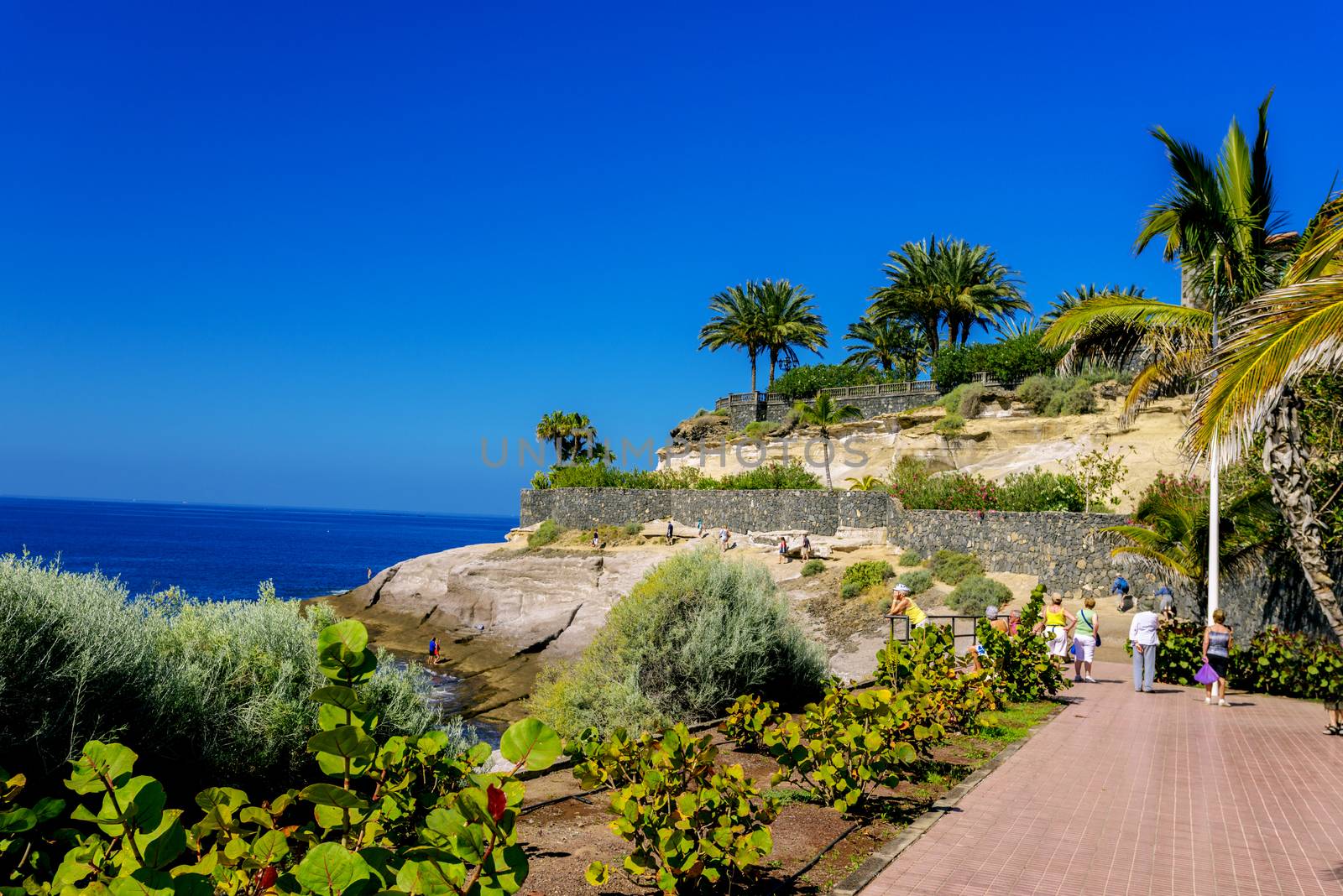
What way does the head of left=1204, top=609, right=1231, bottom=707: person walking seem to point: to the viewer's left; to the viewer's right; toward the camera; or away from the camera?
away from the camera

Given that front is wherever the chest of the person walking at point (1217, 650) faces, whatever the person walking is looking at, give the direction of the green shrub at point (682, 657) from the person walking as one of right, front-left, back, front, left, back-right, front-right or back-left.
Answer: back-left

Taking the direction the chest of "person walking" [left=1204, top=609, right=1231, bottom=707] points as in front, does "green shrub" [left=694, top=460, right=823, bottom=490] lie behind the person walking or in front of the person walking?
in front

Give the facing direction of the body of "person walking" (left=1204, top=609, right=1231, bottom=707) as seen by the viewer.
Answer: away from the camera

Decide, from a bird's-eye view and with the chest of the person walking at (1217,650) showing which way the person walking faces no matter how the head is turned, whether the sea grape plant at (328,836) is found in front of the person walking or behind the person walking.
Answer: behind

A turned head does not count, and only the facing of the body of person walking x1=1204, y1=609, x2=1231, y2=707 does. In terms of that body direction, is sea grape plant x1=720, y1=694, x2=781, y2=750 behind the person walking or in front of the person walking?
behind

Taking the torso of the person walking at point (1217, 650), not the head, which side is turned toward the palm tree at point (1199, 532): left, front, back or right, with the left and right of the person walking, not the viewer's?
front

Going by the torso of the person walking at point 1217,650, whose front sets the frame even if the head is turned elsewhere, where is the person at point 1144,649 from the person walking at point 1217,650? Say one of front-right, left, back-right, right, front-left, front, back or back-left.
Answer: front-left

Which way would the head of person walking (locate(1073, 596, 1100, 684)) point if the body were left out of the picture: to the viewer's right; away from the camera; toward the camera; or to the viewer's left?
away from the camera

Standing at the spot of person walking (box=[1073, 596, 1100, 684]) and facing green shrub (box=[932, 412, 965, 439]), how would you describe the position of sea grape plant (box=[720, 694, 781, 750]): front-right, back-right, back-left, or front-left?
back-left

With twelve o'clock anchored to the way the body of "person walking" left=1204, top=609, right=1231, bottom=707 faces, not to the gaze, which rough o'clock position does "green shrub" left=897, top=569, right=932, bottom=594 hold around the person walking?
The green shrub is roughly at 11 o'clock from the person walking.
